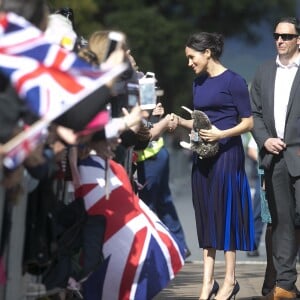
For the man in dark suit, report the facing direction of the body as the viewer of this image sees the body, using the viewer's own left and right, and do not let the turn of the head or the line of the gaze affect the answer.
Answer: facing the viewer and to the left of the viewer

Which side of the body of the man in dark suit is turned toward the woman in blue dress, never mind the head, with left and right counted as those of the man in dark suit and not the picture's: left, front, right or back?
right

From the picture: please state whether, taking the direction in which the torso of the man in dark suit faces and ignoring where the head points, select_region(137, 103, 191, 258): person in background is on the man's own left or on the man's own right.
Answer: on the man's own right

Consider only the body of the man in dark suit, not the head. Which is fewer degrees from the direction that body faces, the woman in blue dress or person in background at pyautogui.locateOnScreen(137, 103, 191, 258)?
the woman in blue dress

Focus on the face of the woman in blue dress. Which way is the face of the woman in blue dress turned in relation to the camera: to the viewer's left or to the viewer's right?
to the viewer's left
